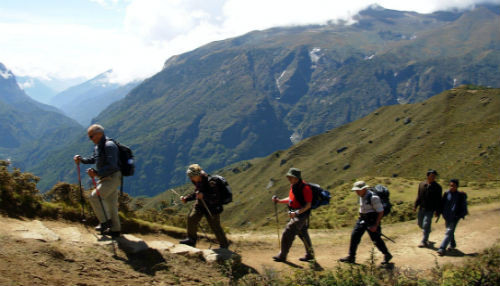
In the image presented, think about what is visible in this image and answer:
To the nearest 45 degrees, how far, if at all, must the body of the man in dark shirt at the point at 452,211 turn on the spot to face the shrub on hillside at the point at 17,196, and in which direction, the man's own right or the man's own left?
0° — they already face it

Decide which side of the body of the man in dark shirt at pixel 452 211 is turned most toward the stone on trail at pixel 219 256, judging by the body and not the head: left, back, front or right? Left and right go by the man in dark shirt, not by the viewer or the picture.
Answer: front

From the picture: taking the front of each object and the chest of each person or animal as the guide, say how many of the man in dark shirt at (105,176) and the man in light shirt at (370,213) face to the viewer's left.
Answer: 2

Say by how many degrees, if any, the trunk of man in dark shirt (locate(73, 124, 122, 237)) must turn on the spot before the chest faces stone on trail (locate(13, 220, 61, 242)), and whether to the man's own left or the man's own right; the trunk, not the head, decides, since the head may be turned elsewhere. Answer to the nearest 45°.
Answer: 0° — they already face it

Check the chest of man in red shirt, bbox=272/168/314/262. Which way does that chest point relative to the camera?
to the viewer's left

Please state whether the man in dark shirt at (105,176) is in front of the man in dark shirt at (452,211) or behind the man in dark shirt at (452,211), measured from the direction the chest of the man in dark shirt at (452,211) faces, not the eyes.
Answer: in front

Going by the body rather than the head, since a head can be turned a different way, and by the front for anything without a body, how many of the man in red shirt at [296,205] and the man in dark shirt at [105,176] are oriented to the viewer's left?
2

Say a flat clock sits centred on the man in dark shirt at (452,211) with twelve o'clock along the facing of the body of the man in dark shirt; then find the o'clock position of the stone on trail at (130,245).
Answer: The stone on trail is roughly at 12 o'clock from the man in dark shirt.

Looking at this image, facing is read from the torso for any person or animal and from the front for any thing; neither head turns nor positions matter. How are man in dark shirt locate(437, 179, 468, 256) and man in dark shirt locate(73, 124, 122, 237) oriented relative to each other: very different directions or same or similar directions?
same or similar directions

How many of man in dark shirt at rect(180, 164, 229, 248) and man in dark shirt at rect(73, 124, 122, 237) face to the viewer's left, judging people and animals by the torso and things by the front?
2

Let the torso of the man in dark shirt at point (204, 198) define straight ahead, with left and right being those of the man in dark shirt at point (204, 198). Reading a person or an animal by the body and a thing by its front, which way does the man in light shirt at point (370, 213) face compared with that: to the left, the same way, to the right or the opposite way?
the same way

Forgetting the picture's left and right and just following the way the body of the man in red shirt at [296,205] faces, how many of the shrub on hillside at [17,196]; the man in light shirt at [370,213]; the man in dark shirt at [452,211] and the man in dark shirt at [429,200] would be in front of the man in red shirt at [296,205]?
1

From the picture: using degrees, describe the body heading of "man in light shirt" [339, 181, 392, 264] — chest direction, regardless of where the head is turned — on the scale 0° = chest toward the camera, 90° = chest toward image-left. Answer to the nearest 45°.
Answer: approximately 90°

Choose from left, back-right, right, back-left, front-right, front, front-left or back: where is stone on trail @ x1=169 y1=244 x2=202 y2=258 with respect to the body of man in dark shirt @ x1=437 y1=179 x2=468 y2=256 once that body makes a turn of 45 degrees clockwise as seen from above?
front-left

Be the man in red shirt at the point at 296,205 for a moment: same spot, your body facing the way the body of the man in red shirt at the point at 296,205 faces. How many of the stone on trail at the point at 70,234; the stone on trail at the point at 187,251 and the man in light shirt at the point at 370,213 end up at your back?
1

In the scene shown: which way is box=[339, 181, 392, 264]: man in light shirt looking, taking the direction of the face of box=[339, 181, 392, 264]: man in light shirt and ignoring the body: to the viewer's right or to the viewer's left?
to the viewer's left

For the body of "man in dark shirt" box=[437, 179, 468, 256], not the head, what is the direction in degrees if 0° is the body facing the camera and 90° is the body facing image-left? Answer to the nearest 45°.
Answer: approximately 45°

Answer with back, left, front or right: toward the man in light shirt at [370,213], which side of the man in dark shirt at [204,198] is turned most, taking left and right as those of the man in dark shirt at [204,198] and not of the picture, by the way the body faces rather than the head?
back

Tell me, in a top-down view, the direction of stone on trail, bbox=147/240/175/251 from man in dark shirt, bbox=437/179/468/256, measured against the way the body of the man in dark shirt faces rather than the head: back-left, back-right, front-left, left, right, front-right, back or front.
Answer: front
